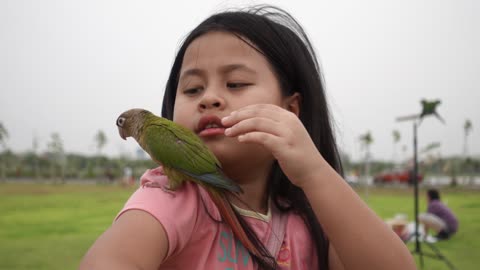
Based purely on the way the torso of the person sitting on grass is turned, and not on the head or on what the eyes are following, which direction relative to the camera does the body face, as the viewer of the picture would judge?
to the viewer's left

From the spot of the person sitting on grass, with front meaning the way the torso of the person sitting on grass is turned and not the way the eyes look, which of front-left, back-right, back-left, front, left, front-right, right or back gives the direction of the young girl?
left

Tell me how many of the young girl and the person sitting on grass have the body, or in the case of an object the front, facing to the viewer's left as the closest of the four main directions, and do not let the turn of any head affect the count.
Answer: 1

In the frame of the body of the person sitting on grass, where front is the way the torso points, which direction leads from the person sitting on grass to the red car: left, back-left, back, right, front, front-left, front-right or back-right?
right

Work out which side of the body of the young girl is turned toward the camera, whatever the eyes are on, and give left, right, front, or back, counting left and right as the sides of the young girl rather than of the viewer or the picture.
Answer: front

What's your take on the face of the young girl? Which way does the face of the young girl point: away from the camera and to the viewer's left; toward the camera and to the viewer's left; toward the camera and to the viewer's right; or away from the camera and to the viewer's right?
toward the camera and to the viewer's left

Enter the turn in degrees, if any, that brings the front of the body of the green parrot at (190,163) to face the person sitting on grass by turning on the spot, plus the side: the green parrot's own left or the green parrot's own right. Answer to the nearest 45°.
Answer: approximately 135° to the green parrot's own right

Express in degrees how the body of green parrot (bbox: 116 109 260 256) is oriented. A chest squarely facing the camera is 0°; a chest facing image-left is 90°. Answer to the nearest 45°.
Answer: approximately 90°
